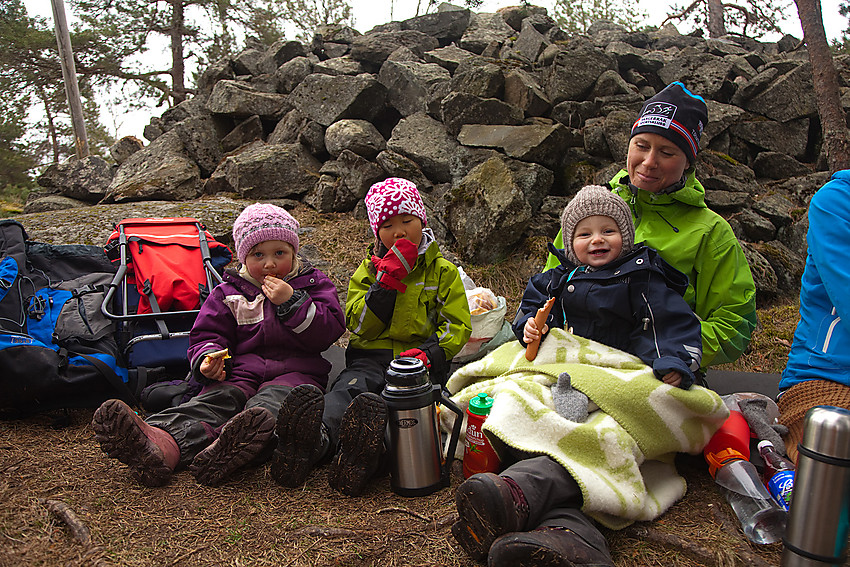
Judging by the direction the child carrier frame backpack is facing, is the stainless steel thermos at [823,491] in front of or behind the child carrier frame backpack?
in front

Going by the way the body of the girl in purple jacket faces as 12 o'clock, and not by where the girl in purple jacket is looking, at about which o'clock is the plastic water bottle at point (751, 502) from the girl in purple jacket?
The plastic water bottle is roughly at 9 o'clock from the girl in purple jacket.

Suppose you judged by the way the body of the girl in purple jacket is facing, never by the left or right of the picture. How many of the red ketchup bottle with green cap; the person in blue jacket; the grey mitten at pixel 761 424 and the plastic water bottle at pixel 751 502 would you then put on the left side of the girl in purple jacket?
4

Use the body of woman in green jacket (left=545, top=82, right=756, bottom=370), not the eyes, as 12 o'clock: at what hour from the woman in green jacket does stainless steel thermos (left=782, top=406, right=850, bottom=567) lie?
The stainless steel thermos is roughly at 10 o'clock from the woman in green jacket.

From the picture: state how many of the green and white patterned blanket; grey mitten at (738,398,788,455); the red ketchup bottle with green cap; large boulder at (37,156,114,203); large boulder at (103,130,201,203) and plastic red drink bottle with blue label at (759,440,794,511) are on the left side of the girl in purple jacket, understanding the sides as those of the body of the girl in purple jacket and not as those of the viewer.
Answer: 4

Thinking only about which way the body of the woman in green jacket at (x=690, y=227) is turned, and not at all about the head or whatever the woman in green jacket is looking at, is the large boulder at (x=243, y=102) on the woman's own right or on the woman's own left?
on the woman's own right

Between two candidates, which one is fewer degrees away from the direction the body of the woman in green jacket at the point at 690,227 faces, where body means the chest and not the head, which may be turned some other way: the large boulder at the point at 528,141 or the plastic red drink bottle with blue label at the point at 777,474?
the plastic red drink bottle with blue label

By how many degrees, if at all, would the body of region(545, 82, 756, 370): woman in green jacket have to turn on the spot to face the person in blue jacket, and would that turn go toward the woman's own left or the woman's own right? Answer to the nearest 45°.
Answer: approximately 90° to the woman's own left

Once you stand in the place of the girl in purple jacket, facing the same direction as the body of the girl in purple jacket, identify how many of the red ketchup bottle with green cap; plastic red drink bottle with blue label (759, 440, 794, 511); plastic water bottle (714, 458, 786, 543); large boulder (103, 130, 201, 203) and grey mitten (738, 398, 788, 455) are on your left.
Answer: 4

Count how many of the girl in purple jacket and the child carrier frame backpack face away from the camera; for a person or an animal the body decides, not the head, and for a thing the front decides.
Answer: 0

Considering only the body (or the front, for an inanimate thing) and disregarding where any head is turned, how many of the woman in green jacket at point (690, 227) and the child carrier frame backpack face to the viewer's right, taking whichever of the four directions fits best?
0

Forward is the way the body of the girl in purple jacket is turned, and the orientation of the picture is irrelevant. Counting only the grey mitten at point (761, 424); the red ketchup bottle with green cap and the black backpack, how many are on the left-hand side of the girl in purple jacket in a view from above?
2

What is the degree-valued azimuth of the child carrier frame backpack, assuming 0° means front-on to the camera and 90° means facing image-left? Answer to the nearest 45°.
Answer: approximately 0°
